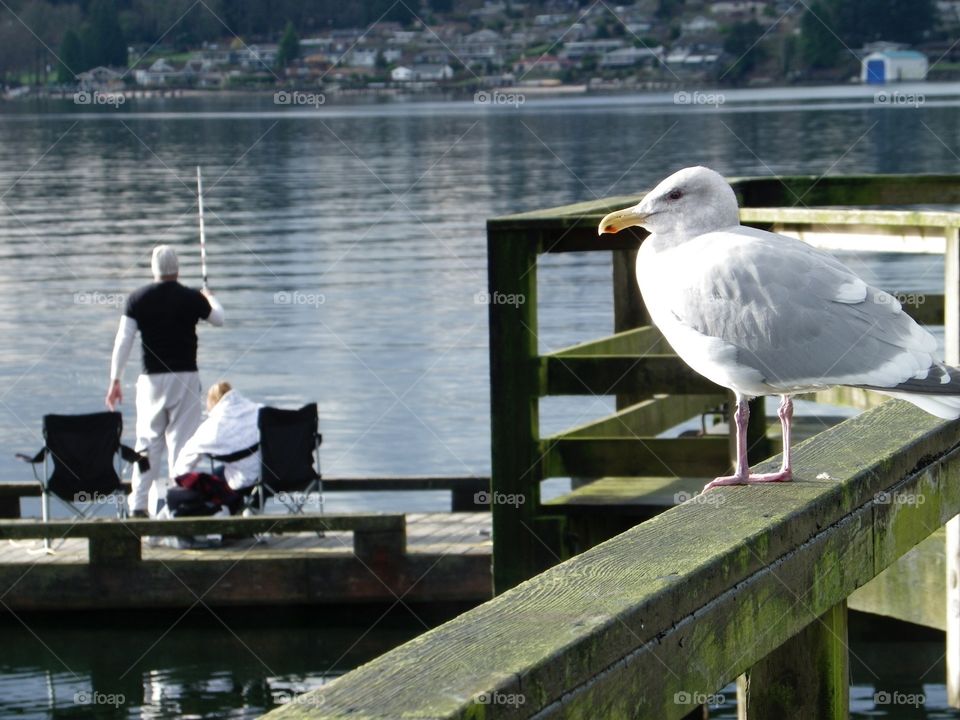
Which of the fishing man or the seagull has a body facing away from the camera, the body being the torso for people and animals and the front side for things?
the fishing man

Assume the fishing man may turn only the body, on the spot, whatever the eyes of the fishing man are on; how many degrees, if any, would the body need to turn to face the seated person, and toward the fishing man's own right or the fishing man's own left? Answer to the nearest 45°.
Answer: approximately 135° to the fishing man's own right

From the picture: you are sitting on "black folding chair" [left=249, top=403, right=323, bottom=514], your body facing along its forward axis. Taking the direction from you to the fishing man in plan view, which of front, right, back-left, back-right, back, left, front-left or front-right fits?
front-left

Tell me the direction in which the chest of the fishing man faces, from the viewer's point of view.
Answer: away from the camera

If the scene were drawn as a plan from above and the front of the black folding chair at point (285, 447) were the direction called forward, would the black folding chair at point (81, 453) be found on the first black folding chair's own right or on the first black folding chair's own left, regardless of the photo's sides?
on the first black folding chair's own left

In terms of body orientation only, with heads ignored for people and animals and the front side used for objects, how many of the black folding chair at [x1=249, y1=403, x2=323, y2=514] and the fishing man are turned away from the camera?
2

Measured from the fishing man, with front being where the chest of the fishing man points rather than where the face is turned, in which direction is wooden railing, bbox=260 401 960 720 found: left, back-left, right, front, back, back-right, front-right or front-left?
back

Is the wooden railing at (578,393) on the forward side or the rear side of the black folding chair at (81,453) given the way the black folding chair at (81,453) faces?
on the rear side

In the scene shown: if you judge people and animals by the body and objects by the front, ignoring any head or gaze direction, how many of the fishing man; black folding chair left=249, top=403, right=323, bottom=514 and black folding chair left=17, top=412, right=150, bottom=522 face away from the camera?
3

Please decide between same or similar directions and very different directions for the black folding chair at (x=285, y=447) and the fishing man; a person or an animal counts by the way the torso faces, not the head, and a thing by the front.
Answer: same or similar directions

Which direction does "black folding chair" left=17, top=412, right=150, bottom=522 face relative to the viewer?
away from the camera

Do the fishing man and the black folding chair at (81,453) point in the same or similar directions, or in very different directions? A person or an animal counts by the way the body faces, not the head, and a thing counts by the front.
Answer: same or similar directions

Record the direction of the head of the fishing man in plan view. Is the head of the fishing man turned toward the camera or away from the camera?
away from the camera

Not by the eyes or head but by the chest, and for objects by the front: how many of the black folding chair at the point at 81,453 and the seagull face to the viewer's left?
1

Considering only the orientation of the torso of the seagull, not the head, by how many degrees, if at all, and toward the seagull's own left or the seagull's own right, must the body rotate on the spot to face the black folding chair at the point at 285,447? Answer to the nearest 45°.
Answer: approximately 45° to the seagull's own right

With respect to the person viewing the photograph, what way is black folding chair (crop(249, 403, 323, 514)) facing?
facing away from the viewer
